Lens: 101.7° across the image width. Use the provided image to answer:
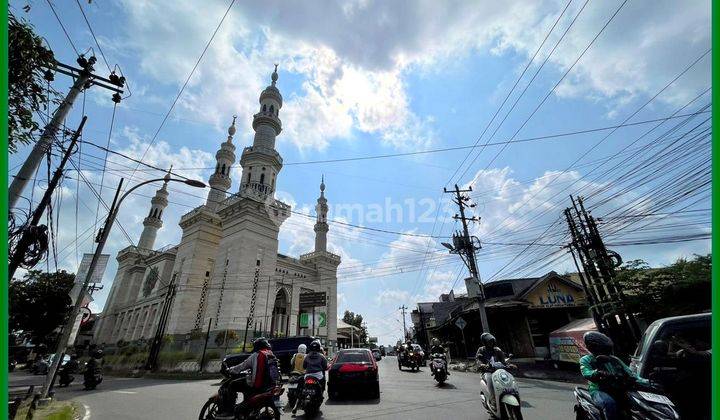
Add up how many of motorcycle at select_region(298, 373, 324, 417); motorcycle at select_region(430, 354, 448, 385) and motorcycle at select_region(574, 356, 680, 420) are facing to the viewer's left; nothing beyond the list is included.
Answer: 0

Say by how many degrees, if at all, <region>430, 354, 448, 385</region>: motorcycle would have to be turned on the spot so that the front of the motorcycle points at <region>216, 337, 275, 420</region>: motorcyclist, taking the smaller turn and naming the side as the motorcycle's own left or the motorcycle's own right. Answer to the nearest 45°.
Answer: approximately 45° to the motorcycle's own right

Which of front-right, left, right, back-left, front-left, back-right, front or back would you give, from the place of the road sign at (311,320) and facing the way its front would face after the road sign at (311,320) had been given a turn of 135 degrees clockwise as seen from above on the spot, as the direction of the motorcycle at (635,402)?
back-left

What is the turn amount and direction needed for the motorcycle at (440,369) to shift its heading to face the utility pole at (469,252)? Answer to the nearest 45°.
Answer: approximately 180°

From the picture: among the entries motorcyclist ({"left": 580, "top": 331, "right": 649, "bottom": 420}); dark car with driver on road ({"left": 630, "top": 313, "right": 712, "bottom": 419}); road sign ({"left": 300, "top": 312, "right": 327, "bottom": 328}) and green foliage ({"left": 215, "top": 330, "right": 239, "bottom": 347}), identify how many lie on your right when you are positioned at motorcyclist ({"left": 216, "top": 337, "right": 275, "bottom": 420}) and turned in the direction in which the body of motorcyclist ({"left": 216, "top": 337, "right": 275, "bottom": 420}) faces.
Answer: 2

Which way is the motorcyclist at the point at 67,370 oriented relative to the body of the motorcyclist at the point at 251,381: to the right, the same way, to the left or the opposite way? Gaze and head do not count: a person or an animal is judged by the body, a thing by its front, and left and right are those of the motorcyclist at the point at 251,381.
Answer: the same way

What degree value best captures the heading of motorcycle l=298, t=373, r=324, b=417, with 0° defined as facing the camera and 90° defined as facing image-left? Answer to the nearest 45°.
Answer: approximately 180°

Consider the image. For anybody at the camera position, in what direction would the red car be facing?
facing away from the viewer

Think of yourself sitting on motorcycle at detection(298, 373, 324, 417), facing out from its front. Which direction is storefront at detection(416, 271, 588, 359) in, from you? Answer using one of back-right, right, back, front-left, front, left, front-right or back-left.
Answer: front-right

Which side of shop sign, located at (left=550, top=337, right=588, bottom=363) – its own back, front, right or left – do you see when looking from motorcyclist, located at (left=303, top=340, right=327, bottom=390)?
front

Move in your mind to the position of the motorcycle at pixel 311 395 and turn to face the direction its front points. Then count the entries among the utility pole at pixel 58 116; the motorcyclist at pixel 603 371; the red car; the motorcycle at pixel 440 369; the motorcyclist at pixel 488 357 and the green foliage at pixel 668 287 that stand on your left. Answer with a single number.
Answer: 1

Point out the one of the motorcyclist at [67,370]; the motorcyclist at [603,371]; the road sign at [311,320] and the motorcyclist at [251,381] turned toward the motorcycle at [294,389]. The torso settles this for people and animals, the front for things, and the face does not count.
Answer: the road sign

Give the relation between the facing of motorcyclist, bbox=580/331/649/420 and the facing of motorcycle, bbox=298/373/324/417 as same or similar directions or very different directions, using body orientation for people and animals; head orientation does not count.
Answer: very different directions
